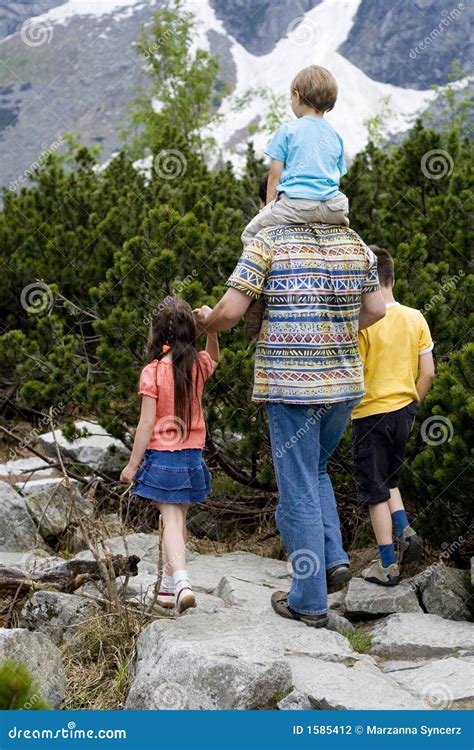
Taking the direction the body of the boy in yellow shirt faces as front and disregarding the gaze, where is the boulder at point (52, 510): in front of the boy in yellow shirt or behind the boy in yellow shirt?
in front

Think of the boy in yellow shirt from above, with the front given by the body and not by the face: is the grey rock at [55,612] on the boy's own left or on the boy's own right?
on the boy's own left

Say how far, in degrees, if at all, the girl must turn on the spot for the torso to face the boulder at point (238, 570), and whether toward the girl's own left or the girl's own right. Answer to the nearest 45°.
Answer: approximately 45° to the girl's own right

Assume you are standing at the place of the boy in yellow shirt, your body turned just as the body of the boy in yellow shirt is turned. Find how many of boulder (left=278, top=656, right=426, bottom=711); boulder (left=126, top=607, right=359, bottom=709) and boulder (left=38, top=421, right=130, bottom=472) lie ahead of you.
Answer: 1

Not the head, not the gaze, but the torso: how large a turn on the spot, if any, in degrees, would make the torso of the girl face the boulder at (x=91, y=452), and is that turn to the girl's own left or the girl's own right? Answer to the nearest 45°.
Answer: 0° — they already face it

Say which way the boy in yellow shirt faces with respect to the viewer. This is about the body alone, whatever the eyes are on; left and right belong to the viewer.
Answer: facing away from the viewer and to the left of the viewer

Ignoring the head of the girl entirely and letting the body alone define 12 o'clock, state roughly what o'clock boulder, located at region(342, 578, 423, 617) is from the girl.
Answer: The boulder is roughly at 3 o'clock from the girl.

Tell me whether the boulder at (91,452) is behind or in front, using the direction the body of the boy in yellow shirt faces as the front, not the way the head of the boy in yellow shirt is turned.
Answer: in front

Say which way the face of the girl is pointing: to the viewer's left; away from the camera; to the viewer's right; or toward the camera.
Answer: away from the camera

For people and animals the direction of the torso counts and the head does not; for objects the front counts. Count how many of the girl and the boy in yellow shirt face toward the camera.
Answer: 0

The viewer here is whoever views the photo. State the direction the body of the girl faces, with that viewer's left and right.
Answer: facing away from the viewer

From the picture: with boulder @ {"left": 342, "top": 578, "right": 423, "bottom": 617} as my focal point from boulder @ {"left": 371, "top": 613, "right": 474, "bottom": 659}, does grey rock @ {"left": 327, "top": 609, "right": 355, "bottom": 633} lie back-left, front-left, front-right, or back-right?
front-left
